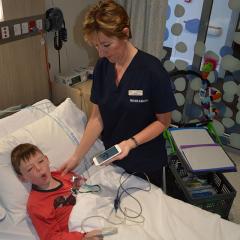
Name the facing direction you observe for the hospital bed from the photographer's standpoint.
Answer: facing the viewer and to the right of the viewer

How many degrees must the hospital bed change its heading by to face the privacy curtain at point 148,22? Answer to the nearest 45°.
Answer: approximately 135° to its left

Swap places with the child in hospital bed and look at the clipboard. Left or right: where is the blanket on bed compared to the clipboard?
right

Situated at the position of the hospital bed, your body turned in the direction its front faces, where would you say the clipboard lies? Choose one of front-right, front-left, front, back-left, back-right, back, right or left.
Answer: left

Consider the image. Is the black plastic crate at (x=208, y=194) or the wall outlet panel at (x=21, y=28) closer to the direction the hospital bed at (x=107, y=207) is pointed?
the black plastic crate

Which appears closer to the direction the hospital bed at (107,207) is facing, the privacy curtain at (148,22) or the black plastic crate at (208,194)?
the black plastic crate

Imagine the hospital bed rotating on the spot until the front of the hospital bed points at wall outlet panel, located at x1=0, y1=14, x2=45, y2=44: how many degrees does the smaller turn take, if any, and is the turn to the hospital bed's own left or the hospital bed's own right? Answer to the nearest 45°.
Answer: approximately 180°

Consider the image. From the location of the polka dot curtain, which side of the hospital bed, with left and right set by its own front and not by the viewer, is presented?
left
